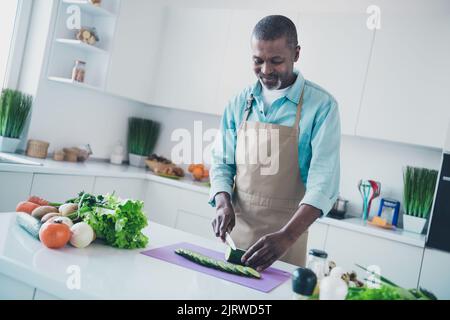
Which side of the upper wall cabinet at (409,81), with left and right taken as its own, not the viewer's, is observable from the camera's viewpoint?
front

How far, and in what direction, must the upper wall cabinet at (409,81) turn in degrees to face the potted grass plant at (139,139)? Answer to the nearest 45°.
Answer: approximately 90° to its right

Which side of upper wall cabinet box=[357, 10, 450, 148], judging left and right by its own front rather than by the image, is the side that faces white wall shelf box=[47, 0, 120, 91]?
right

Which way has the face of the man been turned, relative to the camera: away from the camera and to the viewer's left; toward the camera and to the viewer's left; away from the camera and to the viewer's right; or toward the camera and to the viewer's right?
toward the camera and to the viewer's left

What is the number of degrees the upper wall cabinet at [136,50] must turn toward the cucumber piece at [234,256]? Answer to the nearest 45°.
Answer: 0° — it already faces it

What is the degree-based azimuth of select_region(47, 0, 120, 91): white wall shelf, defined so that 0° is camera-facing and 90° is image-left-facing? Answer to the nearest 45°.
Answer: approximately 0°

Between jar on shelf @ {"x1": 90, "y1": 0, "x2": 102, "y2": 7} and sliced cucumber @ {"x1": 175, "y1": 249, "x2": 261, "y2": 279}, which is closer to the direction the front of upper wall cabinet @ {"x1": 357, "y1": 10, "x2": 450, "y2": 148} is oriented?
the sliced cucumber

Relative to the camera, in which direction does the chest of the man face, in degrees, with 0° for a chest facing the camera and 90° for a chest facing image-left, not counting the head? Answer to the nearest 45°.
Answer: approximately 45°

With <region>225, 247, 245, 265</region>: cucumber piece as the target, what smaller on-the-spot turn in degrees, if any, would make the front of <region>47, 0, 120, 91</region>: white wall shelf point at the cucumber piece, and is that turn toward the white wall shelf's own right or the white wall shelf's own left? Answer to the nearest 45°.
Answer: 0° — it already faces it

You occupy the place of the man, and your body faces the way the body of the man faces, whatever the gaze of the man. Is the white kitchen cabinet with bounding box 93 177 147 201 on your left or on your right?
on your right
